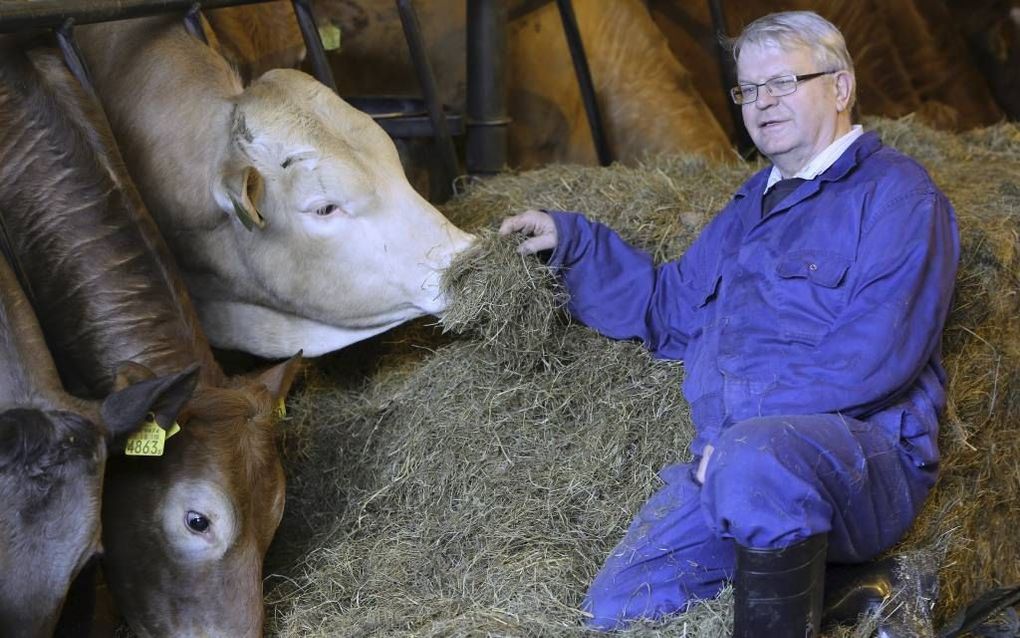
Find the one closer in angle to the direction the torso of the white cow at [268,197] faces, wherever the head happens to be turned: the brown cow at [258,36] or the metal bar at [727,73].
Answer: the metal bar

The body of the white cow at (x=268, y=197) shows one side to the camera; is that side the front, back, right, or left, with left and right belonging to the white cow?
right

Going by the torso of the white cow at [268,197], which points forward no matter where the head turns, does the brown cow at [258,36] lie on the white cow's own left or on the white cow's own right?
on the white cow's own left

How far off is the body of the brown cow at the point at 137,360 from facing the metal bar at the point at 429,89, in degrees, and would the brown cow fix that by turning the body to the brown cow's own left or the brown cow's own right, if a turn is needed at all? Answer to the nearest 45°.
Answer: approximately 90° to the brown cow's own left

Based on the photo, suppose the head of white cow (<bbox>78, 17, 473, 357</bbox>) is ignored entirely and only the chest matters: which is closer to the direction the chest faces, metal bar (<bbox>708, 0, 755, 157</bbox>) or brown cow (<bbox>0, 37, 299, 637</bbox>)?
the metal bar

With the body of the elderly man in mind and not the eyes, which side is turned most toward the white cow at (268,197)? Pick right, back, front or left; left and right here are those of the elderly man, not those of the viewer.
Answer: right

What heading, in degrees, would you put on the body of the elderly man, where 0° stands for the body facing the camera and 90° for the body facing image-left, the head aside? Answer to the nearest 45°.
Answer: approximately 45°

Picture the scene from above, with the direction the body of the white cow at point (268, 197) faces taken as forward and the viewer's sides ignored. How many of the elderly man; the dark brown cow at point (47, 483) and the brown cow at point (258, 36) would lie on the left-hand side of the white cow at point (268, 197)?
1

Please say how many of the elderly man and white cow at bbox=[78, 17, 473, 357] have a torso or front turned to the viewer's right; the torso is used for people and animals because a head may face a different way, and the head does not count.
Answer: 1

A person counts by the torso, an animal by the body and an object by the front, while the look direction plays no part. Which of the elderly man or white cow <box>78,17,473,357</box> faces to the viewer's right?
the white cow

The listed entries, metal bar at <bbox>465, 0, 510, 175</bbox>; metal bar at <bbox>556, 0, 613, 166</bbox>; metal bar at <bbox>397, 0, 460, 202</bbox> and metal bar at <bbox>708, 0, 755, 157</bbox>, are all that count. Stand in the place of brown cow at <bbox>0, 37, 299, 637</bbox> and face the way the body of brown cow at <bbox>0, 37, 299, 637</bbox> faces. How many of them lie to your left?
4
